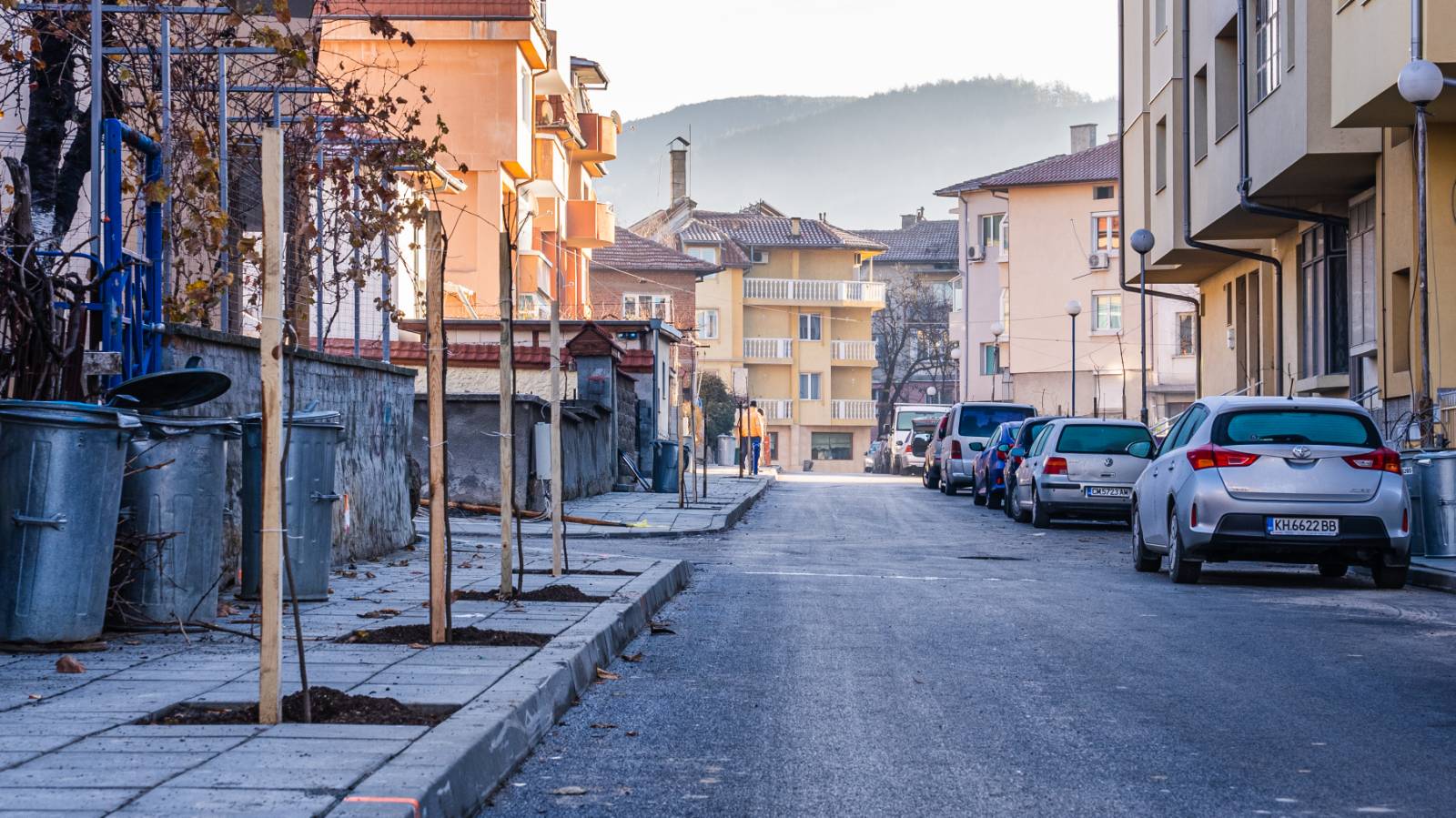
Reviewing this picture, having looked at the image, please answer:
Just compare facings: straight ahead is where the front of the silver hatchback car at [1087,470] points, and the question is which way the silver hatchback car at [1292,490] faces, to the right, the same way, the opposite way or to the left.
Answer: the same way

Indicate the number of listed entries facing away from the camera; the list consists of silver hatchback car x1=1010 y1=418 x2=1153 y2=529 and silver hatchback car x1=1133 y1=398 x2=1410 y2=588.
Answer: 2

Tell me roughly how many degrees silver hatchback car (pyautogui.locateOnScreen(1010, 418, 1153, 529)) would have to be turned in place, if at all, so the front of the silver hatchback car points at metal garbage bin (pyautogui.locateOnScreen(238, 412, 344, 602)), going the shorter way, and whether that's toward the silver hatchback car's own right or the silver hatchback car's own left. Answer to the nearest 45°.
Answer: approximately 180°

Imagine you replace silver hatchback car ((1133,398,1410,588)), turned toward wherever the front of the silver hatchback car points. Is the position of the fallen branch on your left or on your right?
on your left

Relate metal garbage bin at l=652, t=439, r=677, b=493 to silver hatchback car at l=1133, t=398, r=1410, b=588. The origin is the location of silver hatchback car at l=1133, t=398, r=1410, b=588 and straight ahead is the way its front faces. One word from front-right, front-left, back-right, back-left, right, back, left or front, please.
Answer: front-left

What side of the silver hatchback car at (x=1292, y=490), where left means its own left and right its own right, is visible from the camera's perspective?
back

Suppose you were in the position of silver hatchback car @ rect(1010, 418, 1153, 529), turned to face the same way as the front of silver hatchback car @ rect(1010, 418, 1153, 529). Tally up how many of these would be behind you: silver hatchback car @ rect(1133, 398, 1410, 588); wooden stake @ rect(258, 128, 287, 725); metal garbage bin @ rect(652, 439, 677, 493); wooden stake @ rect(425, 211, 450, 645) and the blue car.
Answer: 3

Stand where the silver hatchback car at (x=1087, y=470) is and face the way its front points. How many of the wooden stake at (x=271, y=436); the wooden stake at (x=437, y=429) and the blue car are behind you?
2

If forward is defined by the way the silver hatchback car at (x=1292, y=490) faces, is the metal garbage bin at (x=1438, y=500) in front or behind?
in front

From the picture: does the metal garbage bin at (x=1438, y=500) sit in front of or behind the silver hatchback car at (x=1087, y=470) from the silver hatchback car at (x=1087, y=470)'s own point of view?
behind

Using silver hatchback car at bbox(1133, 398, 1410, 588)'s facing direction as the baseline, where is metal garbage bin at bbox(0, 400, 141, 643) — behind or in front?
behind

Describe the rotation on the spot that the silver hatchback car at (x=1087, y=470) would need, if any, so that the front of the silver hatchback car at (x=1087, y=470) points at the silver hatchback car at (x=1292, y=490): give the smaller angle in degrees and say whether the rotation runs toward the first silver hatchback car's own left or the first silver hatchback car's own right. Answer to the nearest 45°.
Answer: approximately 180°

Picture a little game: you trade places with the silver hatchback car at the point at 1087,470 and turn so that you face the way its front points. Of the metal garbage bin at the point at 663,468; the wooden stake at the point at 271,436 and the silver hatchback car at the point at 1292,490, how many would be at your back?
2

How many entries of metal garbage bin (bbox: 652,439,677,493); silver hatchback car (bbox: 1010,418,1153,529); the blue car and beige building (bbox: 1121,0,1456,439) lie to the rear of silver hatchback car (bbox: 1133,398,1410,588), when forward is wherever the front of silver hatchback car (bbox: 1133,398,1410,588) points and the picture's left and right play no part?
0

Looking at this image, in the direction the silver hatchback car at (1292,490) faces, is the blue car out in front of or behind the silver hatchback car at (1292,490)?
in front

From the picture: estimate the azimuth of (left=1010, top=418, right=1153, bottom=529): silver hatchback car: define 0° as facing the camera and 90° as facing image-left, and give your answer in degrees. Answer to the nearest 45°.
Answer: approximately 180°

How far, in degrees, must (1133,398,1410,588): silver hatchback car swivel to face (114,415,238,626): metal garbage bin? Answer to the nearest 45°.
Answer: approximately 135° to its left
